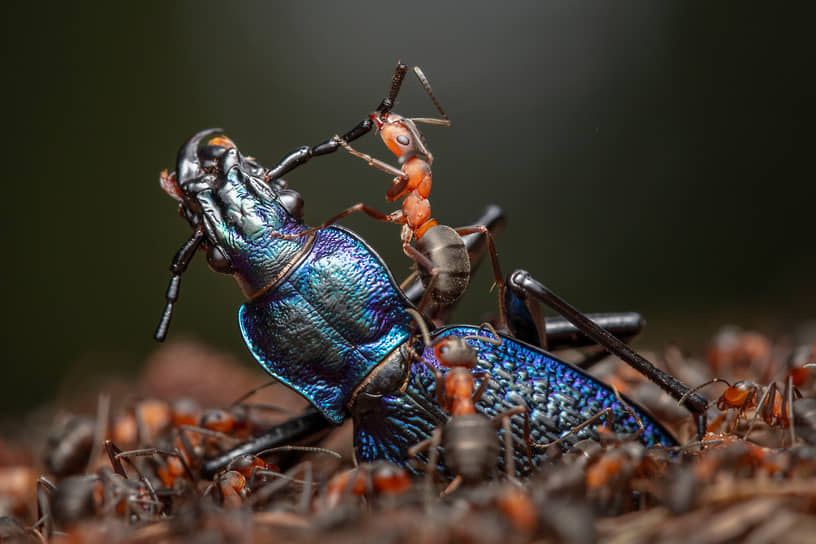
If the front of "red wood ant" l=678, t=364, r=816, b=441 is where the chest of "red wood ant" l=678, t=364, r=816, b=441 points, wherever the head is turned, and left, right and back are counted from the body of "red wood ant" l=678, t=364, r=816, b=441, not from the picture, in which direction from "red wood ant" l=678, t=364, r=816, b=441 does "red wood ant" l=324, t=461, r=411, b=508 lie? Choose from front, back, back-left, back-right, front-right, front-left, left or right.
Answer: front-left

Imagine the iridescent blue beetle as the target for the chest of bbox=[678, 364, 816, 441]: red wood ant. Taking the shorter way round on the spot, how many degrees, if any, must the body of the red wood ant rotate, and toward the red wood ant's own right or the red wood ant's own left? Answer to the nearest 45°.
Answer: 0° — it already faces it

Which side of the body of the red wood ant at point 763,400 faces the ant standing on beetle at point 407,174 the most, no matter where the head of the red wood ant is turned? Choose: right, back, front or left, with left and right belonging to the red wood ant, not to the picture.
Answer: front

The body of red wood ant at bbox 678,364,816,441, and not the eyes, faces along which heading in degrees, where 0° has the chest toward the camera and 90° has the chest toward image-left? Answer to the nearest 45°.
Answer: approximately 90°

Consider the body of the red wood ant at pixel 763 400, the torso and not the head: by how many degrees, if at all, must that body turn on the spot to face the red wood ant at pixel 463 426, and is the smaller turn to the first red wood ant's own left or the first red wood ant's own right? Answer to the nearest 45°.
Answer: approximately 45° to the first red wood ant's own left
